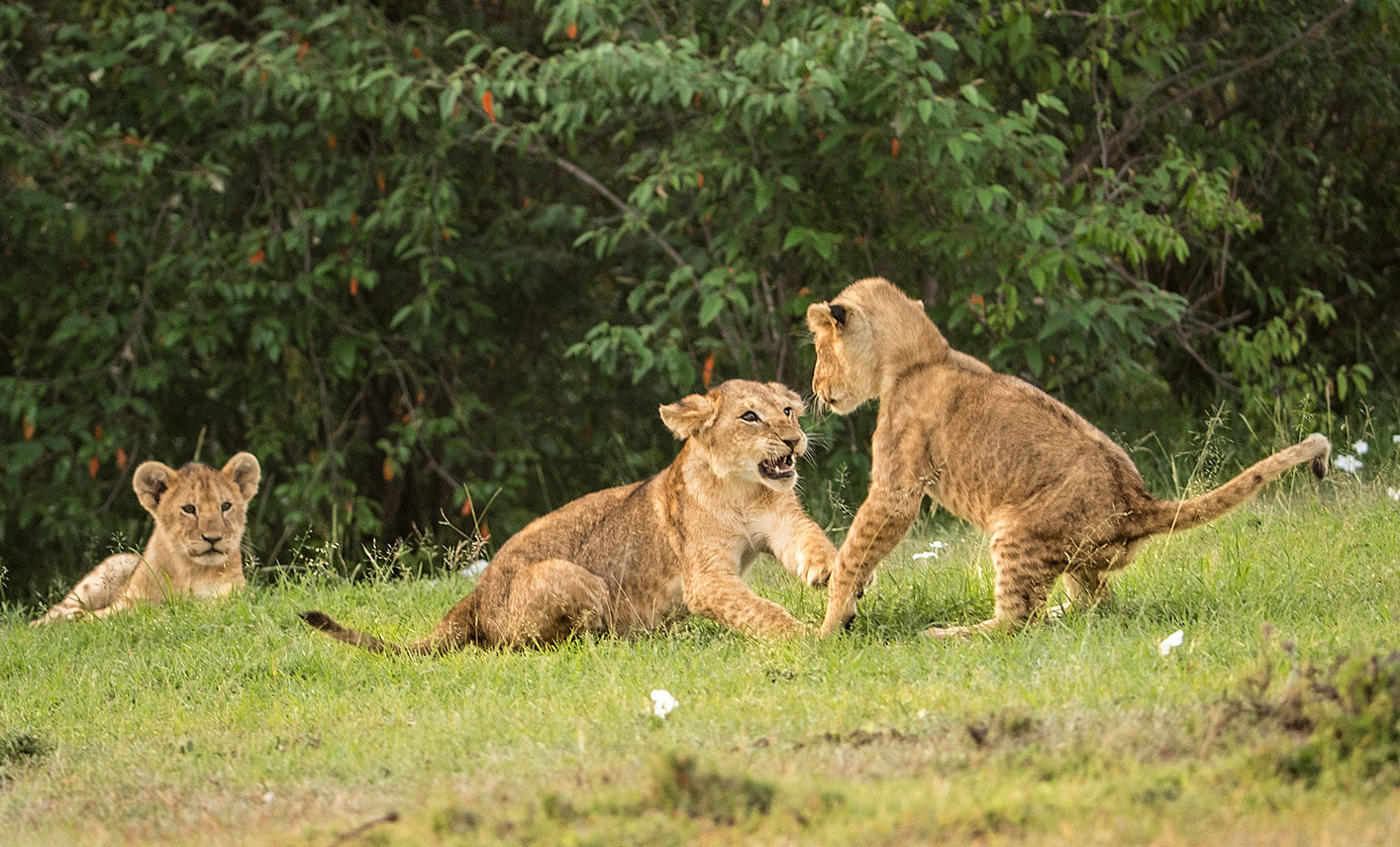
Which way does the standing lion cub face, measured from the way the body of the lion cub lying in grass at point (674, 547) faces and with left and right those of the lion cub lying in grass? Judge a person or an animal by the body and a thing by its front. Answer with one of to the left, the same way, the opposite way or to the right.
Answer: the opposite way

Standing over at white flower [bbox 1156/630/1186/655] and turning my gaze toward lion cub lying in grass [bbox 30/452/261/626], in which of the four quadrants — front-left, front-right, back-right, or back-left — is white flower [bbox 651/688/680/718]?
front-left

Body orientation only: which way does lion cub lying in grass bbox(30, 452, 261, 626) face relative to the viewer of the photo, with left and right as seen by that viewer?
facing the viewer and to the right of the viewer

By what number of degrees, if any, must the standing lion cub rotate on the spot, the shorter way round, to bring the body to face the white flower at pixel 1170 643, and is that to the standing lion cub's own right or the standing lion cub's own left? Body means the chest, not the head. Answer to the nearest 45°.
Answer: approximately 135° to the standing lion cub's own left

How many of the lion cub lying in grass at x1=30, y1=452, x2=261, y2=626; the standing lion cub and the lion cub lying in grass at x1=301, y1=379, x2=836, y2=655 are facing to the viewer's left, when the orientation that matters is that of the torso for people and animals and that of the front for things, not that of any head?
1

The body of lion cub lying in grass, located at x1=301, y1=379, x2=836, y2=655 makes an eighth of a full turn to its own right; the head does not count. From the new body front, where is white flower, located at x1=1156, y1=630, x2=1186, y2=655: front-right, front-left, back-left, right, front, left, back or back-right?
front

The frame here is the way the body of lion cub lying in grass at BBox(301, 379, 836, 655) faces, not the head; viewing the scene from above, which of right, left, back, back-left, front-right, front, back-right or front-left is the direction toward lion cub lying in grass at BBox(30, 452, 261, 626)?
back-left

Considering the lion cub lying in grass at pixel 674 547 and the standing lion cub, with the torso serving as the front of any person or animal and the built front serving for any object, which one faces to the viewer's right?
the lion cub lying in grass

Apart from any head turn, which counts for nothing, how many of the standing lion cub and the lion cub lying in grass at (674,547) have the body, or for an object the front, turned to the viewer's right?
1

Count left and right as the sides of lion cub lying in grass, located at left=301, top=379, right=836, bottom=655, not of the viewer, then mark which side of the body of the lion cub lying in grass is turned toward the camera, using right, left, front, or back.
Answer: right

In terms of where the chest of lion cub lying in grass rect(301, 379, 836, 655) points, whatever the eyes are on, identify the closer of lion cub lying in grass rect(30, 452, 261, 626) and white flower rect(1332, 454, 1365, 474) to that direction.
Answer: the white flower

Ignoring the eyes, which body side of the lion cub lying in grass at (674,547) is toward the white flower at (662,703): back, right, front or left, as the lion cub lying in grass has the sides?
right

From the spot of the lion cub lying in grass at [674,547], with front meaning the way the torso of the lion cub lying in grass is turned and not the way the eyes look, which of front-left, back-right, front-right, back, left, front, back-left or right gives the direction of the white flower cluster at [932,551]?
front-left

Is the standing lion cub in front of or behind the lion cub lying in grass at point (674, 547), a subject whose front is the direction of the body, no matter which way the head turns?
in front

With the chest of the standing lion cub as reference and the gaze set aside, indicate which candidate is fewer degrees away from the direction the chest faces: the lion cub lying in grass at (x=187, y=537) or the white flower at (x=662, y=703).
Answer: the lion cub lying in grass

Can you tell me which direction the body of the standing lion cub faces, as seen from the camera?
to the viewer's left
